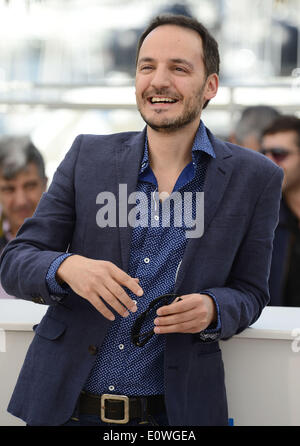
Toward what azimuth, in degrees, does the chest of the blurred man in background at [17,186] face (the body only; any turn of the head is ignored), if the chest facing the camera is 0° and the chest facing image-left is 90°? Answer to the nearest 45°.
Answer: approximately 45°

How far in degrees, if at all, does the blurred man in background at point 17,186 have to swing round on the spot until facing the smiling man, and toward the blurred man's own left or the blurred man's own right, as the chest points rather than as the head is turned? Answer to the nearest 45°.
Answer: approximately 45° to the blurred man's own left

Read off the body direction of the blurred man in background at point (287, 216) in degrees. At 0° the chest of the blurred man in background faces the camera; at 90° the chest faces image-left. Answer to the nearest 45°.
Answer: approximately 45°

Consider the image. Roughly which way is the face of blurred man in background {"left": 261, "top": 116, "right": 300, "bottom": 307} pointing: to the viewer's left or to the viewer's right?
to the viewer's left

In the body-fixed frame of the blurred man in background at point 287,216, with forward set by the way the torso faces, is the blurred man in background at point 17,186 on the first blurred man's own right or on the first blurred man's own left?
on the first blurred man's own right

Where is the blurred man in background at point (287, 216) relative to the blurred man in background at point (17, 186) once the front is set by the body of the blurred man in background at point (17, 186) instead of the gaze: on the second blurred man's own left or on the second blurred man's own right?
on the second blurred man's own left
